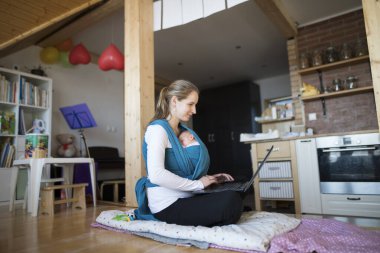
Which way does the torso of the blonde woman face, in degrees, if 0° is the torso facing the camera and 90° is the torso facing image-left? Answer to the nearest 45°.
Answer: approximately 270°

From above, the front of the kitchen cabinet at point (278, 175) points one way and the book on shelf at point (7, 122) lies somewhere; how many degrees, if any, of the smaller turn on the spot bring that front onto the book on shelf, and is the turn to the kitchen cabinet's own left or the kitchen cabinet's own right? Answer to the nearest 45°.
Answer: approximately 90° to the kitchen cabinet's own right

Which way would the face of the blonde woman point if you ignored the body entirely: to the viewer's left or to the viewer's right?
to the viewer's right

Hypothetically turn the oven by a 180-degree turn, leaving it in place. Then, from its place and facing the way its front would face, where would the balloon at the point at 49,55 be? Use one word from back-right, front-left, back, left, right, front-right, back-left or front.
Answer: left

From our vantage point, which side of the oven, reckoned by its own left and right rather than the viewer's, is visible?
front

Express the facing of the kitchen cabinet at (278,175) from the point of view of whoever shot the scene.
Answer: facing the viewer

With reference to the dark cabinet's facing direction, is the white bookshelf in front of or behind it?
in front

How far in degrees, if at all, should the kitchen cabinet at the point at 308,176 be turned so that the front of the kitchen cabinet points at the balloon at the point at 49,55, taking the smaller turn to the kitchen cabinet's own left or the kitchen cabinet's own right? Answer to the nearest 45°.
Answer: approximately 90° to the kitchen cabinet's own right

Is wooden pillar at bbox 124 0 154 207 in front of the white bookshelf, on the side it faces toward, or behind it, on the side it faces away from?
in front

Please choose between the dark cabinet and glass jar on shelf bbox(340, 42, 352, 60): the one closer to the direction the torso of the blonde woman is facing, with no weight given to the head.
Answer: the glass jar on shelf
